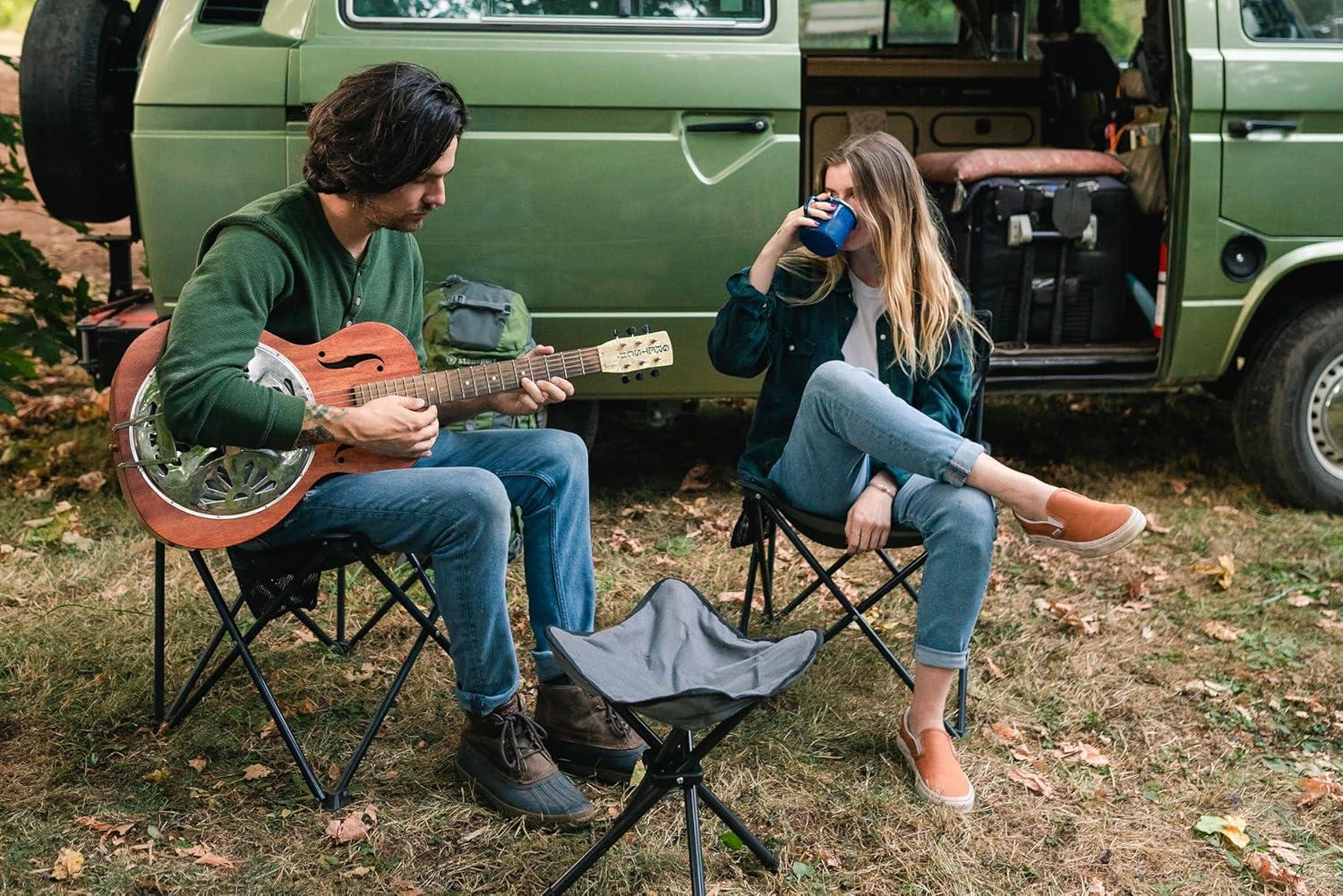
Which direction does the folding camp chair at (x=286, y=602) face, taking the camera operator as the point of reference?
facing the viewer and to the right of the viewer

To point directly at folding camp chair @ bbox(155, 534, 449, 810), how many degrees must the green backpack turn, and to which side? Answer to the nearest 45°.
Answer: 0° — it already faces it

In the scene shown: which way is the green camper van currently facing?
to the viewer's right

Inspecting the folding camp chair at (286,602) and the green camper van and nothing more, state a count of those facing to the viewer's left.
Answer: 0

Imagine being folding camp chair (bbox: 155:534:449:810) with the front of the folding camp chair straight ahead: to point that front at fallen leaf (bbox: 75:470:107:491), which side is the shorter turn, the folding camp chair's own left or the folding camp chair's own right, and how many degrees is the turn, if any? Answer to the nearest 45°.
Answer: approximately 135° to the folding camp chair's own left

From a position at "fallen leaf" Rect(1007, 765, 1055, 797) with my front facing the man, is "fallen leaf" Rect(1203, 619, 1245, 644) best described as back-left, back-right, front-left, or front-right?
back-right

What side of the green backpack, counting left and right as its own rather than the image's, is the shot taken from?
front

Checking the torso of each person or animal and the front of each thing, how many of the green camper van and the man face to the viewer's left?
0

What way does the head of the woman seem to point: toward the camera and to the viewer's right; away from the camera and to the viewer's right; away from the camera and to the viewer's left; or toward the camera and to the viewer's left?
toward the camera and to the viewer's left

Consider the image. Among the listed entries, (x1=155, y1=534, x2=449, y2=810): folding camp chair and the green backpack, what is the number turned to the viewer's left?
0

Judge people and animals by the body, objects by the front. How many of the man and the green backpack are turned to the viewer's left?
0

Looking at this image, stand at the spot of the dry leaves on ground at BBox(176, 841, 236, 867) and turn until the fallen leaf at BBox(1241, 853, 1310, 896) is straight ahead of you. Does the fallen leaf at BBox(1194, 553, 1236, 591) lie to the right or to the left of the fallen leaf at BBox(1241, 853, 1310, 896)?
left

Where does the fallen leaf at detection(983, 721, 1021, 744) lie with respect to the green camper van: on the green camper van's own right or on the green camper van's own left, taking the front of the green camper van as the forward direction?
on the green camper van's own right
